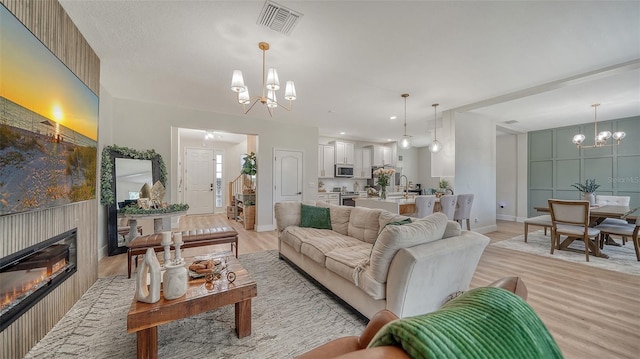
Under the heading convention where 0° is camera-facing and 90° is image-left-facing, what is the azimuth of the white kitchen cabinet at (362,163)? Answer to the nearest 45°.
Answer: approximately 0°

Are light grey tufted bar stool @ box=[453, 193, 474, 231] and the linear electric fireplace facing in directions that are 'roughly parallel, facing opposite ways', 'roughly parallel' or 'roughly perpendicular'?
roughly perpendicular

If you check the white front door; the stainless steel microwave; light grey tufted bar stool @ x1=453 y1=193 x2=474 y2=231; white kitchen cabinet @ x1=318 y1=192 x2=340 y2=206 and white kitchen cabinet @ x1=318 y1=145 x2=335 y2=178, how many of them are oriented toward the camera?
4

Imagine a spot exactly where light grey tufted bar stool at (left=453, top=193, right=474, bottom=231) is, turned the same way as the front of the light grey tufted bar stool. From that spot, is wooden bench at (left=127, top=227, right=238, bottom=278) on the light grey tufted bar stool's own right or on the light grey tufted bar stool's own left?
on the light grey tufted bar stool's own left

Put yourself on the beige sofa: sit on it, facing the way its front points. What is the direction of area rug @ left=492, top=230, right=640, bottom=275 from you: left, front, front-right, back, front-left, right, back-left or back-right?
back

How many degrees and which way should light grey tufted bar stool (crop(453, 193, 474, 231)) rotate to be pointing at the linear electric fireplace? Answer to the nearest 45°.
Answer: approximately 90° to its left

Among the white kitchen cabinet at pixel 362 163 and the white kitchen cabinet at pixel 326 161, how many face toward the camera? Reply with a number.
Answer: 2

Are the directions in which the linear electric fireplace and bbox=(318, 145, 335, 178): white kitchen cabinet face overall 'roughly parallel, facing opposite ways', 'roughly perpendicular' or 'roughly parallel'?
roughly perpendicular

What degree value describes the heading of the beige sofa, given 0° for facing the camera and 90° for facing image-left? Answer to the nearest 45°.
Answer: approximately 45°

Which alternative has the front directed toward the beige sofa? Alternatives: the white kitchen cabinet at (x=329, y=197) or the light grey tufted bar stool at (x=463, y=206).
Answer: the white kitchen cabinet

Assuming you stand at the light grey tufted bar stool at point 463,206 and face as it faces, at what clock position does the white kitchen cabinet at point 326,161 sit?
The white kitchen cabinet is roughly at 11 o'clock from the light grey tufted bar stool.

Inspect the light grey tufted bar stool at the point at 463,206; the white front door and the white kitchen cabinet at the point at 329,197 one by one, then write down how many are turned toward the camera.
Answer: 2

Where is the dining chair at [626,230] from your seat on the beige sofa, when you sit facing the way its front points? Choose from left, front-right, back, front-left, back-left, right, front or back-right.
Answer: back

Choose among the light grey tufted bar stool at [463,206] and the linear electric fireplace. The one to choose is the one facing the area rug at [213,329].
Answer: the linear electric fireplace
